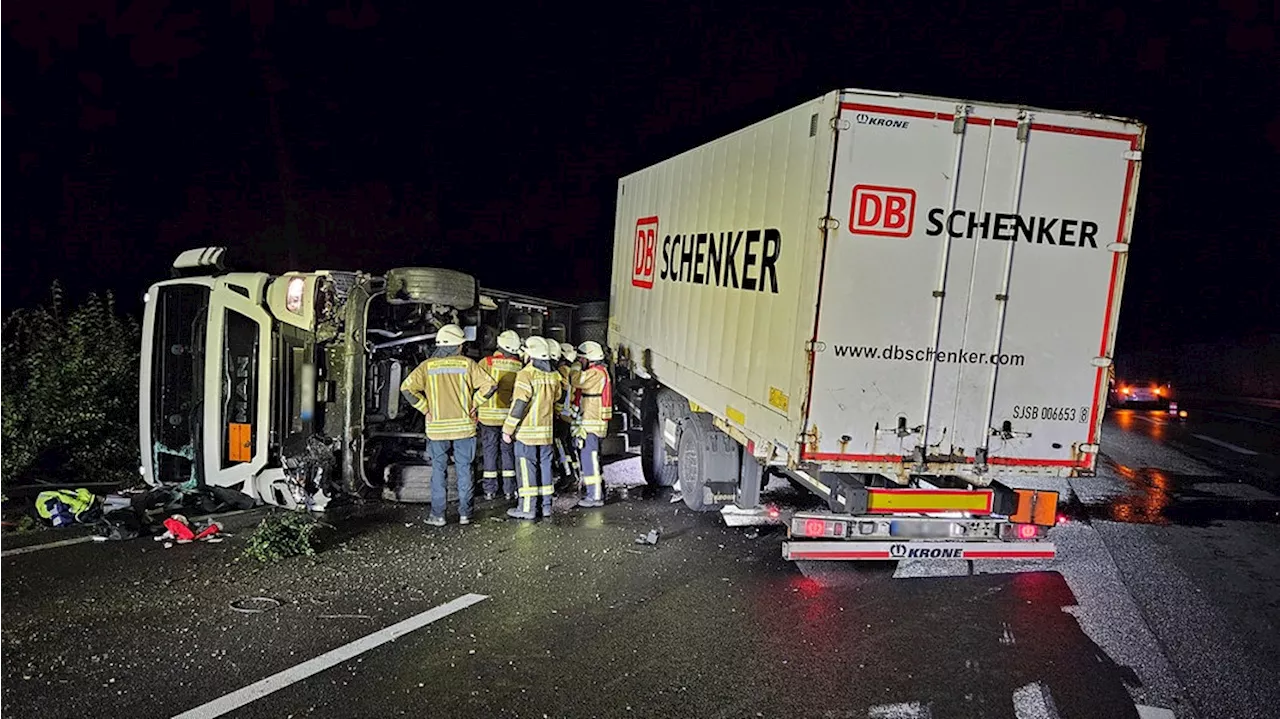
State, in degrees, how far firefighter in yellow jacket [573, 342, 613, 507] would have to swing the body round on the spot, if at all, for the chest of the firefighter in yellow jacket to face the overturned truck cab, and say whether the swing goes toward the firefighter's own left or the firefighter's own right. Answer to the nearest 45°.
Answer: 0° — they already face it

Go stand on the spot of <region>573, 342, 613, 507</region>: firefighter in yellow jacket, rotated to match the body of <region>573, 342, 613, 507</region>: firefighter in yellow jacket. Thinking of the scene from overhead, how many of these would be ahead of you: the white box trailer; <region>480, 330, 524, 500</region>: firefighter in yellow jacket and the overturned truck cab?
2

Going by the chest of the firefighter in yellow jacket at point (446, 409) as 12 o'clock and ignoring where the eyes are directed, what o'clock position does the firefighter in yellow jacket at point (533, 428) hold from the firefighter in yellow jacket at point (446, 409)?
the firefighter in yellow jacket at point (533, 428) is roughly at 3 o'clock from the firefighter in yellow jacket at point (446, 409).

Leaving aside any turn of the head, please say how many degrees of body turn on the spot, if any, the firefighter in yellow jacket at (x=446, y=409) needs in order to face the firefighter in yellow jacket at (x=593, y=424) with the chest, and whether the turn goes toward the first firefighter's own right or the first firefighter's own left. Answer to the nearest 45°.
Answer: approximately 90° to the first firefighter's own right

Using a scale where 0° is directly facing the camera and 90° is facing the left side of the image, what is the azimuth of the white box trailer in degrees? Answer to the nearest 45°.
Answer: approximately 135°

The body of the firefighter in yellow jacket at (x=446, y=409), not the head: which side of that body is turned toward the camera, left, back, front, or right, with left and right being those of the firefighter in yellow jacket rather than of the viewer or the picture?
back

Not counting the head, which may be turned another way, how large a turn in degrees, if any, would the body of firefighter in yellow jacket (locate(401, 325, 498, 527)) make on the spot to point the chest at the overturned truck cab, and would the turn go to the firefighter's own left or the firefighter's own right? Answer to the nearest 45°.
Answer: approximately 90° to the firefighter's own left

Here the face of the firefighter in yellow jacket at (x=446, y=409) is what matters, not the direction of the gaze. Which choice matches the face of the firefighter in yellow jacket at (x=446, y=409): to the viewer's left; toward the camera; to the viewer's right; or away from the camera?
away from the camera

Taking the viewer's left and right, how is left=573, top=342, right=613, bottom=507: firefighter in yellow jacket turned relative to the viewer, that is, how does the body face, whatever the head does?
facing to the left of the viewer

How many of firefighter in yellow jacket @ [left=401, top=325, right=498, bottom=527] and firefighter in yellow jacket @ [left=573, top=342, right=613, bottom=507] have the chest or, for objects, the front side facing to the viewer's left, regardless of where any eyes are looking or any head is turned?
1

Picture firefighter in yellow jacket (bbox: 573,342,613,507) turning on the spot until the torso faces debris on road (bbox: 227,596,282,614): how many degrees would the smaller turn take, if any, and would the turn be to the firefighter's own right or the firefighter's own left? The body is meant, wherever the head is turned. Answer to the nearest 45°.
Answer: approximately 45° to the firefighter's own left
